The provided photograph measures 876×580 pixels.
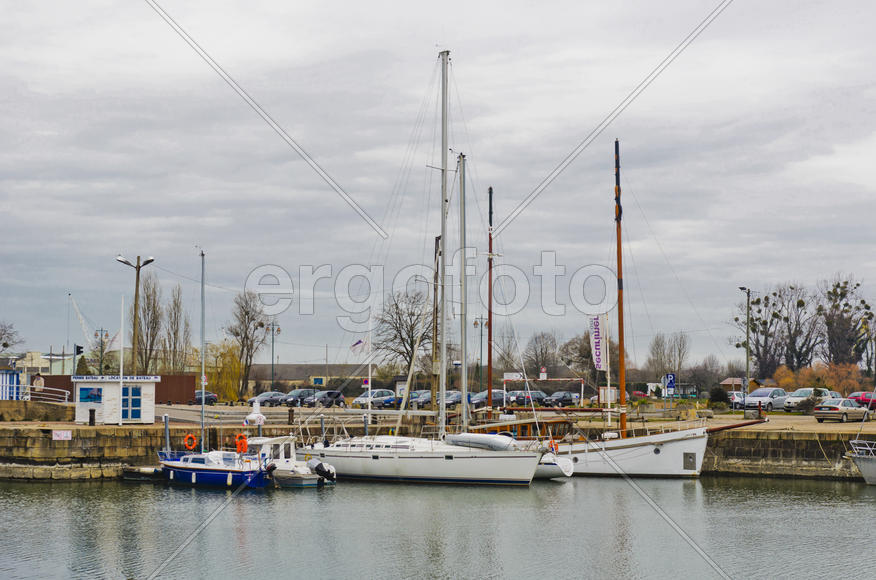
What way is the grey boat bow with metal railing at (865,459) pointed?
to the viewer's left

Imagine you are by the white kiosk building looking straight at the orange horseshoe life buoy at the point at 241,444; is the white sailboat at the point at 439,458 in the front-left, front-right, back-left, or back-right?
front-left

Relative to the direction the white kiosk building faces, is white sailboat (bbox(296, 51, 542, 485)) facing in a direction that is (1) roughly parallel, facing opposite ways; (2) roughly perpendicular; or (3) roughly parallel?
roughly perpendicular

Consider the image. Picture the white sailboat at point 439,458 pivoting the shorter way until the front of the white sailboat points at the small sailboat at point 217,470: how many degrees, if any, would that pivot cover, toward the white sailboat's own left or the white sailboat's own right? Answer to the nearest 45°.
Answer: approximately 180°

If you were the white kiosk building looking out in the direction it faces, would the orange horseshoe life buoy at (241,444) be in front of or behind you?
in front

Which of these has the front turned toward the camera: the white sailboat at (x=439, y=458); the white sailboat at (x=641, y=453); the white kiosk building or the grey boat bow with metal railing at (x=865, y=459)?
the white kiosk building

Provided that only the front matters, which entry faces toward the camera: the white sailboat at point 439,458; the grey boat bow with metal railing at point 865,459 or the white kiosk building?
the white kiosk building

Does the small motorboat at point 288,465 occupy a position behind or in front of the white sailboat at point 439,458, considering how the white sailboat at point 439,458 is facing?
behind

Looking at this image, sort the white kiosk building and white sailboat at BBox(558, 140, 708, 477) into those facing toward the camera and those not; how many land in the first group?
1

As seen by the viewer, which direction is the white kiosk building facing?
toward the camera

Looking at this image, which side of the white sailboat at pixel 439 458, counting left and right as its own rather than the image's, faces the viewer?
right

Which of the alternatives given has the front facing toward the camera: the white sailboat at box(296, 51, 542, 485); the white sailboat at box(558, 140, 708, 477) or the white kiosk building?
the white kiosk building
